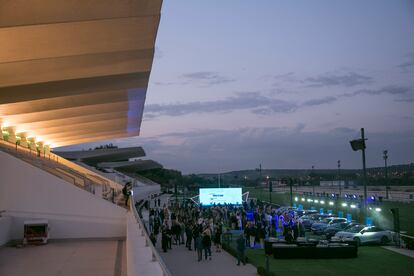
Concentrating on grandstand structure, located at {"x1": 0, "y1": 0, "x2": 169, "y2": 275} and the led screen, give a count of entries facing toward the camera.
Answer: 1

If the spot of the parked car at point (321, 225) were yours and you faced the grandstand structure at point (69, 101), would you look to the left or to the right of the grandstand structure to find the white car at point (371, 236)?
left

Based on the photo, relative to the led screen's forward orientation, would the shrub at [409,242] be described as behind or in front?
in front

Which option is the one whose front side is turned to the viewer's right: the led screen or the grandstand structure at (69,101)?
the grandstand structure

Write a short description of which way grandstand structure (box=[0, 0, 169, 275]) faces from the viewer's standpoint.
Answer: facing to the right of the viewer

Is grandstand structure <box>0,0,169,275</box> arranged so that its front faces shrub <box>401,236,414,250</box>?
yes

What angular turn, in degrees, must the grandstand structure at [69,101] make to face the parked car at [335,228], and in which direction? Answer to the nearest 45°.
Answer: approximately 45° to its left

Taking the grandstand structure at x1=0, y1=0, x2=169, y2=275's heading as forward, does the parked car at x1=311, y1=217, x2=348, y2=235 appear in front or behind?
in front

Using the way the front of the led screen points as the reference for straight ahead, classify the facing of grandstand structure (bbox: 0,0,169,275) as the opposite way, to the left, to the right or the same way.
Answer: to the left

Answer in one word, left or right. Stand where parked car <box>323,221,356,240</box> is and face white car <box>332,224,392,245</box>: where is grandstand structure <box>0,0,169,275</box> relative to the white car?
right

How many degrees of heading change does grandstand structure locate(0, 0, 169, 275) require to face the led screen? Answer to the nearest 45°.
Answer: approximately 45° to its left
